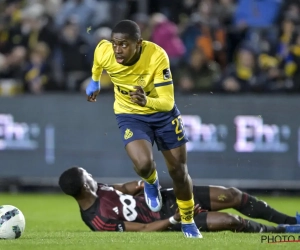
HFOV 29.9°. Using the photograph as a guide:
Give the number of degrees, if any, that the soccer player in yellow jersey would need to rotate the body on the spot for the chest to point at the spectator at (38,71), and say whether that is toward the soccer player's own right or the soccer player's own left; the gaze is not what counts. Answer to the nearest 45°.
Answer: approximately 135° to the soccer player's own right

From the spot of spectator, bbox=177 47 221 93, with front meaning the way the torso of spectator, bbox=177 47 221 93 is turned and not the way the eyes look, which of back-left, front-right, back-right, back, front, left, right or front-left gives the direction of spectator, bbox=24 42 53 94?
right

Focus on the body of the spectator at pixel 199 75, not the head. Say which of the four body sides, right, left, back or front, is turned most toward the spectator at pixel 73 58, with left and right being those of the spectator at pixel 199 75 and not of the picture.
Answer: right

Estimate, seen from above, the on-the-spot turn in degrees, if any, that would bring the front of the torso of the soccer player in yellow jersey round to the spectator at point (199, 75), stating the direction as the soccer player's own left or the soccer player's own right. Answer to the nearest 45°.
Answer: approximately 135° to the soccer player's own right

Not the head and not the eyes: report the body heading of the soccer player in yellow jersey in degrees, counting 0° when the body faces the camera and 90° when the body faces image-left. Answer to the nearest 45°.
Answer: approximately 45°

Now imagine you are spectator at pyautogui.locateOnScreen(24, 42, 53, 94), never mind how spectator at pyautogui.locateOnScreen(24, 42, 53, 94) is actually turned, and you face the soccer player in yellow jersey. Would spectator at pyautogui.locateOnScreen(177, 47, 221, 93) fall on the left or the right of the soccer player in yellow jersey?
left

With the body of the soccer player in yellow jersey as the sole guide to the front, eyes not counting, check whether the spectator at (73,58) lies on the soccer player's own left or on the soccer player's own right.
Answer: on the soccer player's own right

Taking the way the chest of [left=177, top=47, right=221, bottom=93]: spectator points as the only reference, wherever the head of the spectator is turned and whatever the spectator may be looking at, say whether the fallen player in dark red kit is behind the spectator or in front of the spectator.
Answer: in front

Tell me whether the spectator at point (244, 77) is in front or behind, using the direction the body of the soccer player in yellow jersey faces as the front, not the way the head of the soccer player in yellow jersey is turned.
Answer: behind

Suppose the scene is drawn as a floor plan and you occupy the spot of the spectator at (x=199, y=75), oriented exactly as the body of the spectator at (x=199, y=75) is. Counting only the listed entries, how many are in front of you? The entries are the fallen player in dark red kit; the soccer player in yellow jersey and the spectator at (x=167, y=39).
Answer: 2

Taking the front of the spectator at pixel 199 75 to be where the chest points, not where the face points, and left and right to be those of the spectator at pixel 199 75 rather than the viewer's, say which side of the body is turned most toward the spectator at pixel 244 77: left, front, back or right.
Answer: left

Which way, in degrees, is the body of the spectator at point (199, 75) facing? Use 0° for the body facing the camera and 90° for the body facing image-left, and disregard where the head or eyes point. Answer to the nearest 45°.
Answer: approximately 0°

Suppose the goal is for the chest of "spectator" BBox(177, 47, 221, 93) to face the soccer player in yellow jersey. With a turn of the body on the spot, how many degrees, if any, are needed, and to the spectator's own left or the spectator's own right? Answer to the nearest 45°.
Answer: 0° — they already face them
